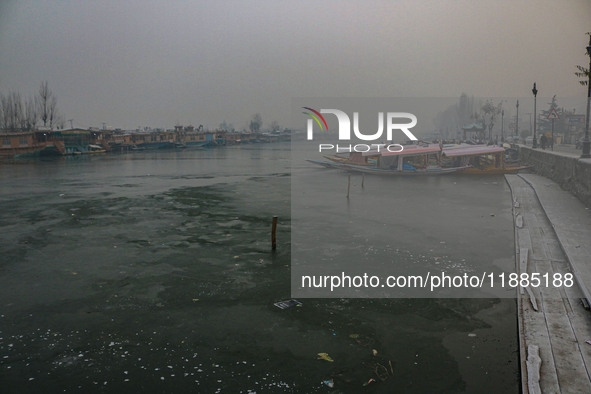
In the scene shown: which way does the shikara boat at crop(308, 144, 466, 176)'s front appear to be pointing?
to the viewer's left
